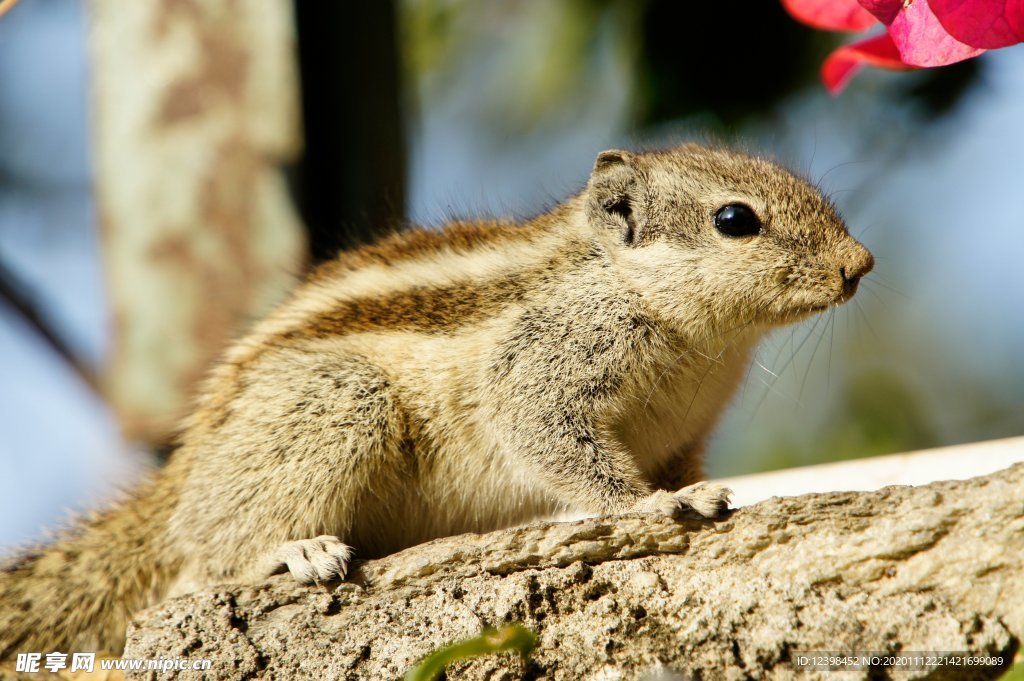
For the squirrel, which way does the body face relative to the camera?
to the viewer's right

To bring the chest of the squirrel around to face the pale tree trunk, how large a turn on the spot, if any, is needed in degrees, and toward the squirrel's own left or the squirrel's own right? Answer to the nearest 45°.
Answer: approximately 135° to the squirrel's own left

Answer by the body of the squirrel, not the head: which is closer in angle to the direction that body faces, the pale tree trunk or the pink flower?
the pink flower
